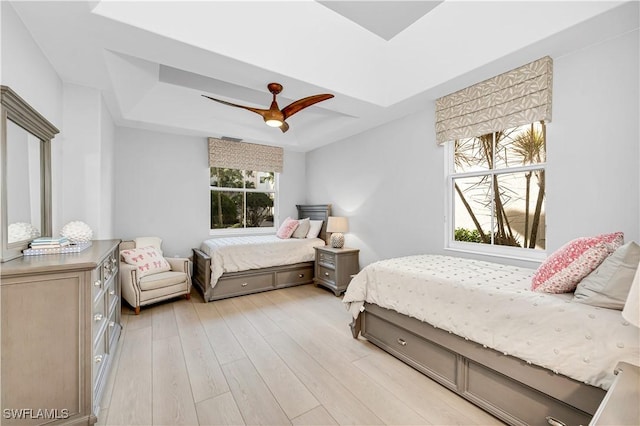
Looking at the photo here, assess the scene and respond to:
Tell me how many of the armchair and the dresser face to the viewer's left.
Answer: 0

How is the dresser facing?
to the viewer's right

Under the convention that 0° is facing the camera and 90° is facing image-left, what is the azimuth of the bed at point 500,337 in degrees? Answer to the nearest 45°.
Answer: approximately 135°

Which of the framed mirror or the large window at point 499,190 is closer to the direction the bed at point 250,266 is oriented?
the framed mirror

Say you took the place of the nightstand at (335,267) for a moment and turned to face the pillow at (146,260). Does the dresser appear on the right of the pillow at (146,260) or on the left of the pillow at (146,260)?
left

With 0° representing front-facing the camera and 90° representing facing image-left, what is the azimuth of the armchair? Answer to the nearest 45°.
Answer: approximately 315°

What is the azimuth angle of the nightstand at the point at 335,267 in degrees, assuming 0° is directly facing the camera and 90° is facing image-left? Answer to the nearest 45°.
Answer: approximately 45°

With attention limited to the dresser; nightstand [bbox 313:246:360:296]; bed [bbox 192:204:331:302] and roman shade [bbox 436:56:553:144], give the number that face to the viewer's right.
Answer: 1

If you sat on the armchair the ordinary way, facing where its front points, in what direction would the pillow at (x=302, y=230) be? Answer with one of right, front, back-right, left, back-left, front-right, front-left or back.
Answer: front-left

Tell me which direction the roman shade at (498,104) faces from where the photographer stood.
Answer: facing the viewer and to the left of the viewer
